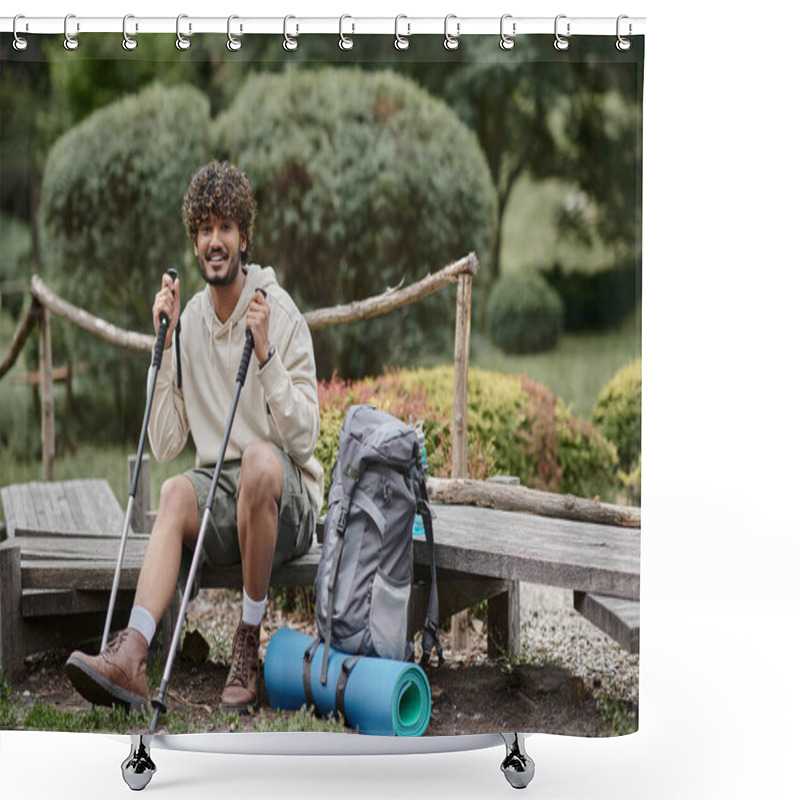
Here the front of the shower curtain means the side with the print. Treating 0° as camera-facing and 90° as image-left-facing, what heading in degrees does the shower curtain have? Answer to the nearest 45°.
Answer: approximately 0°
